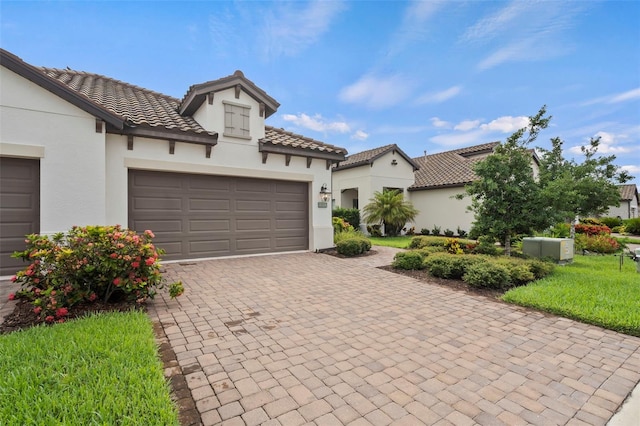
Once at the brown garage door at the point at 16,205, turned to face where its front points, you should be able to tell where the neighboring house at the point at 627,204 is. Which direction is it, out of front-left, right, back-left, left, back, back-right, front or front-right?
left

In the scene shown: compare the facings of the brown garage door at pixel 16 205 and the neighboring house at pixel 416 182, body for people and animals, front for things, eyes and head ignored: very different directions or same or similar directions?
same or similar directions

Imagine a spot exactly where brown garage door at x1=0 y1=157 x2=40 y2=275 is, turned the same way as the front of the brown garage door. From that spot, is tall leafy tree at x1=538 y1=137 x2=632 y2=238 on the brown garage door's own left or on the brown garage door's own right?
on the brown garage door's own left

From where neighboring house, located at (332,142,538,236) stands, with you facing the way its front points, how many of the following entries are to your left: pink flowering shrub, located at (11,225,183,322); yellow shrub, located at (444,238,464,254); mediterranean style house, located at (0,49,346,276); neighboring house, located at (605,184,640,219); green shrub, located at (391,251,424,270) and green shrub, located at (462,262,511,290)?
1

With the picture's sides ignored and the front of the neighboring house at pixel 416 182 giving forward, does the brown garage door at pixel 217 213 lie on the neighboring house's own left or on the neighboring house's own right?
on the neighboring house's own right

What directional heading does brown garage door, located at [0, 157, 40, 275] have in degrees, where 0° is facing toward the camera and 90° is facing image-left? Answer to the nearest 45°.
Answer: approximately 0°

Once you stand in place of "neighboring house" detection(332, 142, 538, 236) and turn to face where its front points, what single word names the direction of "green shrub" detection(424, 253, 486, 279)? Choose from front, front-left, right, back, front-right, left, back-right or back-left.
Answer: front-right

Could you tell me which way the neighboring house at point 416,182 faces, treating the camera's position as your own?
facing the viewer and to the right of the viewer

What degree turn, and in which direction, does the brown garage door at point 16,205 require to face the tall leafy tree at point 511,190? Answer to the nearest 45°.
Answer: approximately 45° to its left

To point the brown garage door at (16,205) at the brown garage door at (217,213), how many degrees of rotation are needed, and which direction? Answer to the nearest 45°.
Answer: approximately 90° to its left

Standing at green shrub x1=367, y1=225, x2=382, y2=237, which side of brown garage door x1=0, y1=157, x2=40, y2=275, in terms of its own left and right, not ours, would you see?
left

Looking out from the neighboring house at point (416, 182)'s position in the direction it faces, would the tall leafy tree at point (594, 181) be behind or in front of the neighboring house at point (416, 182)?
in front

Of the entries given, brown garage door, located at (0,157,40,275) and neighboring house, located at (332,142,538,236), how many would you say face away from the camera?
0

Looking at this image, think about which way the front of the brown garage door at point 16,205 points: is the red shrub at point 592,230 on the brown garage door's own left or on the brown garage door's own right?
on the brown garage door's own left

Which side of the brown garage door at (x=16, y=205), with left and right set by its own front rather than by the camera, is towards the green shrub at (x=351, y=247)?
left

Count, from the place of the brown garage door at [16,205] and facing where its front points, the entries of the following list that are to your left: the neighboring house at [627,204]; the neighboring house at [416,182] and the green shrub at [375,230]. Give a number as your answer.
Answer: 3

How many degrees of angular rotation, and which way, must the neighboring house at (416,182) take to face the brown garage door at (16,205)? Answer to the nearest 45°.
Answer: approximately 90° to its right

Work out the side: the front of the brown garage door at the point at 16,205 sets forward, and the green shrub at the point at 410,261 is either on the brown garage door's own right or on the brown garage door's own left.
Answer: on the brown garage door's own left

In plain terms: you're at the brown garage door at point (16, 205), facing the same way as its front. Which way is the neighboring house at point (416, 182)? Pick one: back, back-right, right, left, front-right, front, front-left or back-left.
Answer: left
